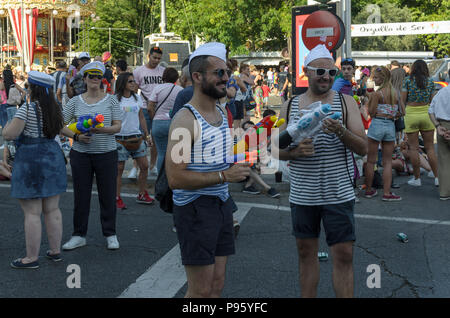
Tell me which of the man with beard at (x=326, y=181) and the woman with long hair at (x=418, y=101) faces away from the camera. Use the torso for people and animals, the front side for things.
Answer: the woman with long hair

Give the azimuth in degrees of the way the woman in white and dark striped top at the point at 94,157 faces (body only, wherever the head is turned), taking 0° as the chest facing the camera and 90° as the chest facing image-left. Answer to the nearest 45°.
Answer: approximately 0°

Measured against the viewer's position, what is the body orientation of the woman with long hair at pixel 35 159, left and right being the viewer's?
facing away from the viewer and to the left of the viewer

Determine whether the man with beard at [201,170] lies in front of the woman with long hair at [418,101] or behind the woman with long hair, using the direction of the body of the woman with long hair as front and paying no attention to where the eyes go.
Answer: behind

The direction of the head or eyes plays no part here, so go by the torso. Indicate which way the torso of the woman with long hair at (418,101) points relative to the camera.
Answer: away from the camera

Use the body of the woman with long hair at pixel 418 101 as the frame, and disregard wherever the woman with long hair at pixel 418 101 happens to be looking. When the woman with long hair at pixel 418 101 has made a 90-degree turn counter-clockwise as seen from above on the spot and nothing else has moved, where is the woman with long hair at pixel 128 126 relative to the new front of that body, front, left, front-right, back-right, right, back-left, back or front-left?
front-left

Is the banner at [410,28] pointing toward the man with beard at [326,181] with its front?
yes

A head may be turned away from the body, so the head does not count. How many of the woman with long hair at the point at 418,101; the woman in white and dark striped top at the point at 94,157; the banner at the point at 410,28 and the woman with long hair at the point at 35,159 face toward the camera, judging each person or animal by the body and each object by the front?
2
